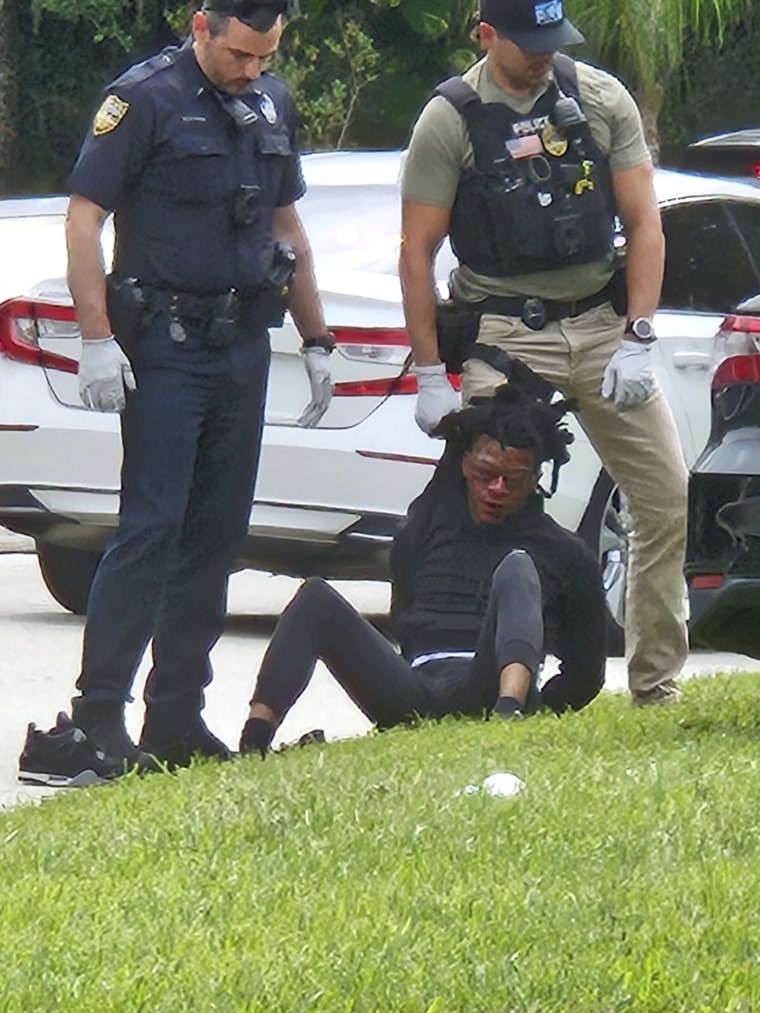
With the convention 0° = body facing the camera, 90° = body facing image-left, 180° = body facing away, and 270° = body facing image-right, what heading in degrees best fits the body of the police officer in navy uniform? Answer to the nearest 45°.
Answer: approximately 315°

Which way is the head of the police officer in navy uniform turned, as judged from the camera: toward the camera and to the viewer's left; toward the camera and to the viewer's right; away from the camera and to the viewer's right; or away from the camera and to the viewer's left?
toward the camera and to the viewer's right

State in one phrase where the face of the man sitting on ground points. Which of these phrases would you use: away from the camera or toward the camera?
toward the camera

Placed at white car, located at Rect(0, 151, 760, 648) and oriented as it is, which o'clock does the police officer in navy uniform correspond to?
The police officer in navy uniform is roughly at 5 o'clock from the white car.

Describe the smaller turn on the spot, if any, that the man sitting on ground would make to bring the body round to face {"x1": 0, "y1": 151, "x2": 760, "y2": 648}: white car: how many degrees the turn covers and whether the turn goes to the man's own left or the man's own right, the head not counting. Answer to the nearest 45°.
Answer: approximately 135° to the man's own right

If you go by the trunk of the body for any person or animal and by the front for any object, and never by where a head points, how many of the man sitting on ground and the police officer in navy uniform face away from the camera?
0

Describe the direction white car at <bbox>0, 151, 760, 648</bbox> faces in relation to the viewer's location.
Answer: facing away from the viewer and to the right of the viewer

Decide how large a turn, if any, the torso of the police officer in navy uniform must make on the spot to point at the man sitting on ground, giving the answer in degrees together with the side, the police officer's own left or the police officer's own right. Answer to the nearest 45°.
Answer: approximately 45° to the police officer's own left

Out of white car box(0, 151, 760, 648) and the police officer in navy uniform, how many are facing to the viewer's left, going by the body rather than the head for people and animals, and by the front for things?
0

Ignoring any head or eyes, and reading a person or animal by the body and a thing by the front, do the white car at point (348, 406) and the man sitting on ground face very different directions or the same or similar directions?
very different directions

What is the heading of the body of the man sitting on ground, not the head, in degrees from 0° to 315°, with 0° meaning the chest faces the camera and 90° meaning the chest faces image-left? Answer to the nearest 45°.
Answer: approximately 45°
